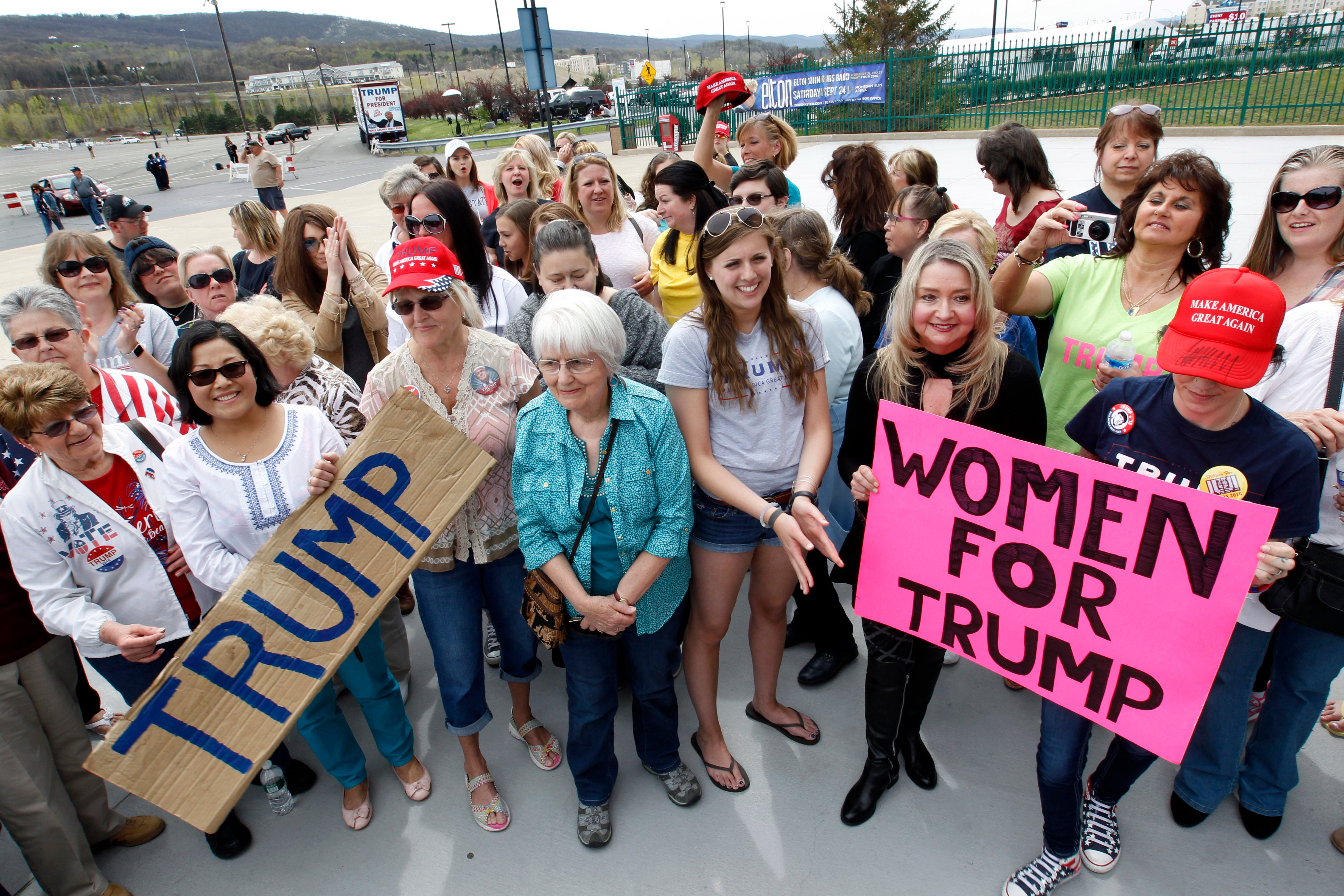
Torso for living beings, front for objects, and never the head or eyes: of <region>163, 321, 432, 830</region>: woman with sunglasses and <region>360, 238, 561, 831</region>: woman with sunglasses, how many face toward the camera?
2

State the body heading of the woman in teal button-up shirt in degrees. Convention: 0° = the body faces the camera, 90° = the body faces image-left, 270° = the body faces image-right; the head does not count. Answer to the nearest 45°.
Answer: approximately 0°

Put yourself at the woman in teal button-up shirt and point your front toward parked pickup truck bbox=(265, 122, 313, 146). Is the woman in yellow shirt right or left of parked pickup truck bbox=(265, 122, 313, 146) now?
right

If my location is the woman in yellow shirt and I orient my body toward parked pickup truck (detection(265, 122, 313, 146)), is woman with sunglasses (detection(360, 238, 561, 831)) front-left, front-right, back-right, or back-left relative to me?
back-left

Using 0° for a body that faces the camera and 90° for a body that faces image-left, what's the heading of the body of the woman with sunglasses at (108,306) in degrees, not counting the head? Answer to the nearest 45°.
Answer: approximately 0°

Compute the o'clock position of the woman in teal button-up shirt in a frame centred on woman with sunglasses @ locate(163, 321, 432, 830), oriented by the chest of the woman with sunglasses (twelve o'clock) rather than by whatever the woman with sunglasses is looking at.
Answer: The woman in teal button-up shirt is roughly at 10 o'clock from the woman with sunglasses.

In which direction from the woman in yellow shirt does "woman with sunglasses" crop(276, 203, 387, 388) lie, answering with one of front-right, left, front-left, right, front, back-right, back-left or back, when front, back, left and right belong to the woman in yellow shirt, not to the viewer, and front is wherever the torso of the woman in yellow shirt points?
front-right

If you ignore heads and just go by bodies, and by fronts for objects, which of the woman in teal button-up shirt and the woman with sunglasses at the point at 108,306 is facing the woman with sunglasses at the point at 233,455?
the woman with sunglasses at the point at 108,306
